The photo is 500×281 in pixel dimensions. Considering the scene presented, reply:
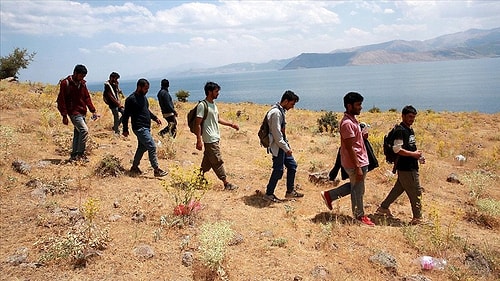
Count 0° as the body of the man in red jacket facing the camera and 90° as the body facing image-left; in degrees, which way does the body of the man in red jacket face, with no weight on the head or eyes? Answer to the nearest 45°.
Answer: approximately 315°

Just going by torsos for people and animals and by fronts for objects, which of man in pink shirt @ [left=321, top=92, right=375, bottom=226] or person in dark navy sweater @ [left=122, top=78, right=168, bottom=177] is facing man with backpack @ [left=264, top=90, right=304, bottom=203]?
the person in dark navy sweater

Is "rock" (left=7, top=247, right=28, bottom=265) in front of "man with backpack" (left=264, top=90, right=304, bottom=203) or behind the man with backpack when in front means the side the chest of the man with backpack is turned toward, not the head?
behind

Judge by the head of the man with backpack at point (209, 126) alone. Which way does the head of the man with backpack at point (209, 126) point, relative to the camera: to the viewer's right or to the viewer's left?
to the viewer's right

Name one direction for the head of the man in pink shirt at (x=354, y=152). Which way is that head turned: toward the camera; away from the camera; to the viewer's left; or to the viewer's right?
to the viewer's right

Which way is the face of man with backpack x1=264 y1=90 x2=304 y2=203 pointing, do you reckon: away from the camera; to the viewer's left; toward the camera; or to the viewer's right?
to the viewer's right

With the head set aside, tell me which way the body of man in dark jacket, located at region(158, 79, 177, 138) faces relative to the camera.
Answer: to the viewer's right
